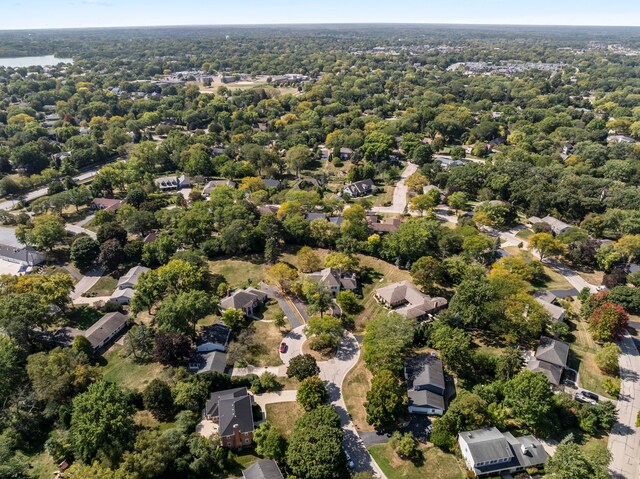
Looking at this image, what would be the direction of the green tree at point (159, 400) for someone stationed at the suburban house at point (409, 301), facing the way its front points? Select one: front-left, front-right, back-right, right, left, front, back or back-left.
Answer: front

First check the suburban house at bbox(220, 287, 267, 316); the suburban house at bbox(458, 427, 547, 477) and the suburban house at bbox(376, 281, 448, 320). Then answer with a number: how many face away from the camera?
0

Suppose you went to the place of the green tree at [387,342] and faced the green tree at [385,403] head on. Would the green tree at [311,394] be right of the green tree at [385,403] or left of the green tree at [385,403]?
right

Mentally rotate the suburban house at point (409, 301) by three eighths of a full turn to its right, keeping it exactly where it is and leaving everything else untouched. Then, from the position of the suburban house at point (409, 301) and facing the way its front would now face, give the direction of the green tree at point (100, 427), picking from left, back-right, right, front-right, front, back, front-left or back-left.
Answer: back-left

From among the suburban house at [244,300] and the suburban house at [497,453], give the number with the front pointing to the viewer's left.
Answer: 0

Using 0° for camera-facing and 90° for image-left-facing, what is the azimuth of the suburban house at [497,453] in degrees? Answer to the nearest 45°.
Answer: approximately 0°

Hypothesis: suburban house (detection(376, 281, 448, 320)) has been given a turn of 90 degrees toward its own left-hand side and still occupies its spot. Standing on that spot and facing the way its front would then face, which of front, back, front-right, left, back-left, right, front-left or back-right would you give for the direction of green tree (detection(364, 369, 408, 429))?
front-right

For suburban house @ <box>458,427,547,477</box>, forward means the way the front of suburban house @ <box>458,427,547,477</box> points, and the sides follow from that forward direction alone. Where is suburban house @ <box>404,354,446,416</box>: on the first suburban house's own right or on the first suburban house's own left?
on the first suburban house's own right

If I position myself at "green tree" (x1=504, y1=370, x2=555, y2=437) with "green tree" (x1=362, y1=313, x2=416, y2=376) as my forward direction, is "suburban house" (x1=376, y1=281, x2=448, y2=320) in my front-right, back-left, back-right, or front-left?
front-right

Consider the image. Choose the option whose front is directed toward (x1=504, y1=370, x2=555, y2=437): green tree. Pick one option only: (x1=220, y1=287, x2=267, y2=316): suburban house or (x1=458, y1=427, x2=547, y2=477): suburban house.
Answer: (x1=220, y1=287, x2=267, y2=316): suburban house

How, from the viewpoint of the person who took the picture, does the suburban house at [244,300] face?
facing the viewer and to the right of the viewer

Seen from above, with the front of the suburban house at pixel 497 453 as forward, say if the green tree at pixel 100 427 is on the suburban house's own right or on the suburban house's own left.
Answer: on the suburban house's own right

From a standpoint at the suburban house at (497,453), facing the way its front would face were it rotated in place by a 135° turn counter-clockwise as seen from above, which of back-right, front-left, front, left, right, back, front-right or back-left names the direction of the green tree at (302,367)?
back-left

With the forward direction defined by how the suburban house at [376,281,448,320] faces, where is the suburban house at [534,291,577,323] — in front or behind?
behind

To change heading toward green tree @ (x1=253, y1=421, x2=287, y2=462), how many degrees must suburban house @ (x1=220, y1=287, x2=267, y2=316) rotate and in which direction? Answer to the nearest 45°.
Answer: approximately 45° to its right
